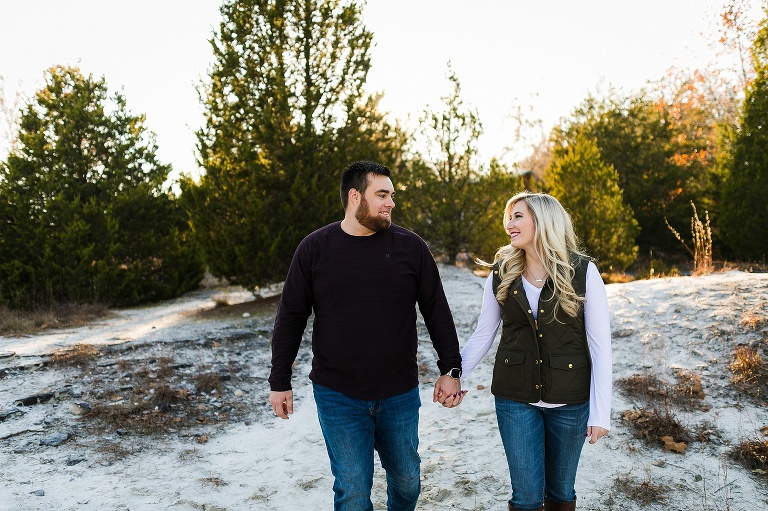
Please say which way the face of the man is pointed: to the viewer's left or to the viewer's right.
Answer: to the viewer's right

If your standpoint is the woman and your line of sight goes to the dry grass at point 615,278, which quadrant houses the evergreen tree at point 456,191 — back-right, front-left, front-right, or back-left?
front-left

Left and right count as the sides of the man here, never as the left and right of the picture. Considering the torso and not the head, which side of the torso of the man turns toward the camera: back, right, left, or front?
front

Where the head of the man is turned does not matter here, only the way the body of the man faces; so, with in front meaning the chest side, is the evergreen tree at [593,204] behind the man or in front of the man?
behind

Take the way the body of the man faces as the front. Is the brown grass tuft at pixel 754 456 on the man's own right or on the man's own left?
on the man's own left

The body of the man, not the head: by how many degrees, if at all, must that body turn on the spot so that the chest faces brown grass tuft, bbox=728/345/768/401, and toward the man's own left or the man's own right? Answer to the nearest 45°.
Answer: approximately 135° to the man's own left

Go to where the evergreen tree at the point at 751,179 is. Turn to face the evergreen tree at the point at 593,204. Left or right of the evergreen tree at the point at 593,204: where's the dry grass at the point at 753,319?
left

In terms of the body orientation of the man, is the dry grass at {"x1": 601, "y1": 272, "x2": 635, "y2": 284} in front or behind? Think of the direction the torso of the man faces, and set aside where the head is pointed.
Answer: behind

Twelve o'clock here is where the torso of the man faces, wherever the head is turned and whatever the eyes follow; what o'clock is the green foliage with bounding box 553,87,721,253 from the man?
The green foliage is roughly at 7 o'clock from the man.

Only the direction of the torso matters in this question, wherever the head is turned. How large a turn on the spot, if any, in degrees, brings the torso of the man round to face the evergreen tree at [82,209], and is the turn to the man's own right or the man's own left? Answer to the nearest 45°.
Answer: approximately 135° to the man's own right

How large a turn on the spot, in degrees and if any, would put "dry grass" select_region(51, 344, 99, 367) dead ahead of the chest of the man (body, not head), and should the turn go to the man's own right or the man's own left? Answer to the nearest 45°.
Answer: approximately 135° to the man's own right

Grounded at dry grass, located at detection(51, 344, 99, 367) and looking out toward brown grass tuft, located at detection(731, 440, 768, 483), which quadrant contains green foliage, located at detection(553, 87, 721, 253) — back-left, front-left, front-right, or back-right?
front-left

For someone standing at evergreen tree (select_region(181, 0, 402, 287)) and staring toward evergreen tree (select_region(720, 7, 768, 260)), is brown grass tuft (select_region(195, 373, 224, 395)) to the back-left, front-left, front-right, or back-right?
back-right

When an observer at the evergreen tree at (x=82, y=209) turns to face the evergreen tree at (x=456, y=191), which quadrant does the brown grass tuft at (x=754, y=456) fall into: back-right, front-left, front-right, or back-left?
front-right
